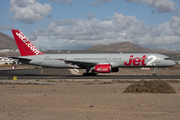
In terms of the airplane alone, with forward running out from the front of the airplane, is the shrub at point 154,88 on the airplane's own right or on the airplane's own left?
on the airplane's own right

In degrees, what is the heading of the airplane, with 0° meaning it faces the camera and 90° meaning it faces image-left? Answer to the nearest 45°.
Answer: approximately 270°
